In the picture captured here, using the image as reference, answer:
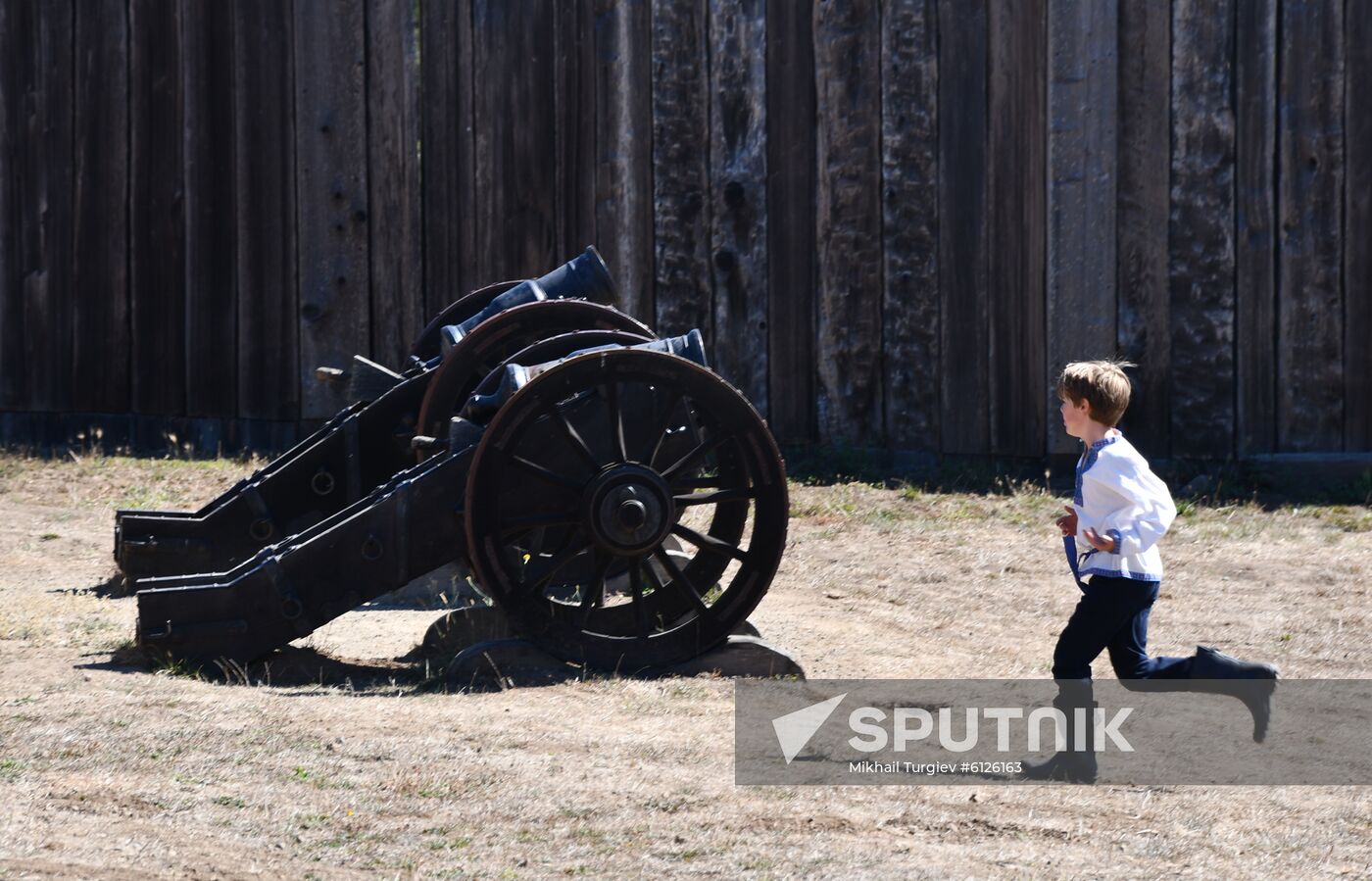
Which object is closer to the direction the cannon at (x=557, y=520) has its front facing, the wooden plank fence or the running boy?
the running boy

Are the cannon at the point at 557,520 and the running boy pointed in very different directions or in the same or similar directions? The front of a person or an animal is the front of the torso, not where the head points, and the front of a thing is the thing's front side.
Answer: very different directions

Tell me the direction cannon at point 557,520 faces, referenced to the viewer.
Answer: facing to the right of the viewer

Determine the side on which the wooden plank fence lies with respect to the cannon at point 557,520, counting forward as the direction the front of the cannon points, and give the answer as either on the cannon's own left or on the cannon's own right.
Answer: on the cannon's own left

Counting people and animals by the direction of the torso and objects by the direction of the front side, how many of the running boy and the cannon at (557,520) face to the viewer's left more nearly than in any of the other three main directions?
1

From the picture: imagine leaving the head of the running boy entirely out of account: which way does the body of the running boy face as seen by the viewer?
to the viewer's left

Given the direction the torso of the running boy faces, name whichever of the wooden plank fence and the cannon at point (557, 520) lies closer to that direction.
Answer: the cannon

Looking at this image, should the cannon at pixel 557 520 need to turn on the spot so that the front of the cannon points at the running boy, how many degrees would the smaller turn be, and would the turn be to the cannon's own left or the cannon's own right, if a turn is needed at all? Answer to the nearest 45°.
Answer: approximately 45° to the cannon's own right
